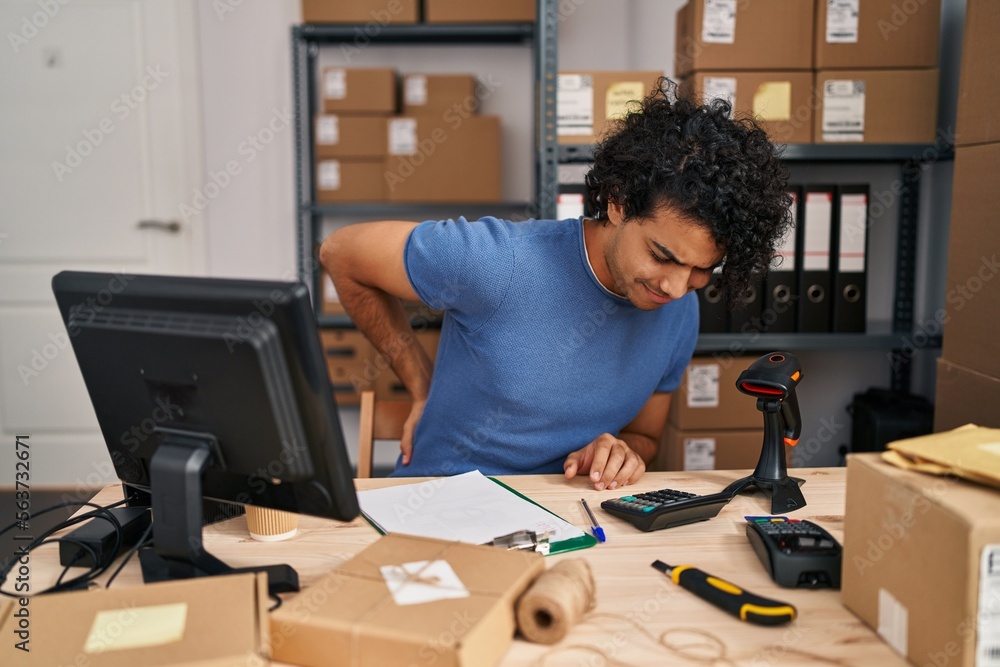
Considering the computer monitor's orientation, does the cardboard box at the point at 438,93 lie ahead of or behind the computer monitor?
ahead

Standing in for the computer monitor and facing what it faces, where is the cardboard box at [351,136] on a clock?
The cardboard box is roughly at 11 o'clock from the computer monitor.

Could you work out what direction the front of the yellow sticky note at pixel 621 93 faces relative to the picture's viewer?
facing the viewer

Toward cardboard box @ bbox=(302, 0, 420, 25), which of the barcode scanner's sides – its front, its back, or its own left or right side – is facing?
right

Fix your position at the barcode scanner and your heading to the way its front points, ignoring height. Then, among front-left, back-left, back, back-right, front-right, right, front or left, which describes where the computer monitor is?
front

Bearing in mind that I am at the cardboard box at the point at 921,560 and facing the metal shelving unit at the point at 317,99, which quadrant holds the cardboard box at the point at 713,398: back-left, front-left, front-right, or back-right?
front-right

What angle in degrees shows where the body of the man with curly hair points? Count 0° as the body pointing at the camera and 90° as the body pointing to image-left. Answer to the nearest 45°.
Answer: approximately 315°

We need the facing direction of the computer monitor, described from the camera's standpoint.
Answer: facing away from the viewer and to the right of the viewer

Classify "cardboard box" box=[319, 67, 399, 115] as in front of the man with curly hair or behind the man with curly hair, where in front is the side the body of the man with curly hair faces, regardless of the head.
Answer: behind

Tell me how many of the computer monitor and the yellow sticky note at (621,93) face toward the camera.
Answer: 1

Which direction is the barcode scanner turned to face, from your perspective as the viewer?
facing the viewer and to the left of the viewer

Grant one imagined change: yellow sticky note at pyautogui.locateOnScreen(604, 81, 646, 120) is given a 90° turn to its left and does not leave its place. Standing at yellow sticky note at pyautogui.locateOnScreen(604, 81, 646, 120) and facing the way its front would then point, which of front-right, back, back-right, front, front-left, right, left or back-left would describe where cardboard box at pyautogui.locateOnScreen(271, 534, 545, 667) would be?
right
